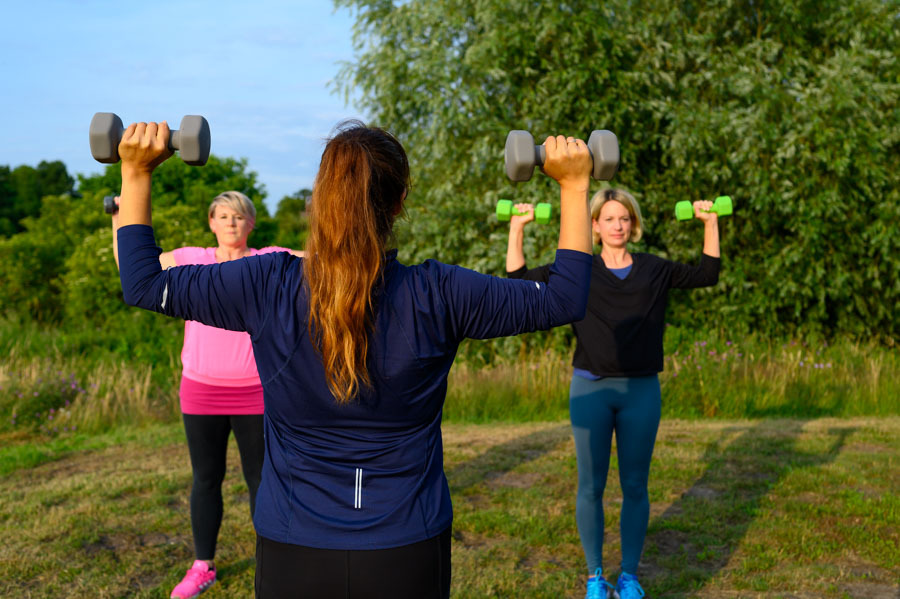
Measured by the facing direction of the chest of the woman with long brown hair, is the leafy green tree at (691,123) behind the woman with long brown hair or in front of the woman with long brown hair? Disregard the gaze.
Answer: in front

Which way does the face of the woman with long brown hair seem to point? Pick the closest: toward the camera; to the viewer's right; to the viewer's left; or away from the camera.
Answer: away from the camera

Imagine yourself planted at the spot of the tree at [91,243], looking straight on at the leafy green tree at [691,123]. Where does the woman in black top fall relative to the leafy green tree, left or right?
right

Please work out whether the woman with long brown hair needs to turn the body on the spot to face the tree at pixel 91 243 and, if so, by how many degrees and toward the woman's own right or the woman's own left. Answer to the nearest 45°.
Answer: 0° — they already face it

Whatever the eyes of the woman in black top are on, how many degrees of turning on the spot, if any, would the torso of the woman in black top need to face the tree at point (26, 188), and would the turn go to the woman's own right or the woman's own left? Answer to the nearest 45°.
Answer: approximately 135° to the woman's own right

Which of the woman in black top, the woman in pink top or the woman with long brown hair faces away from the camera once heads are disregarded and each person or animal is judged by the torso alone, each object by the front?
the woman with long brown hair

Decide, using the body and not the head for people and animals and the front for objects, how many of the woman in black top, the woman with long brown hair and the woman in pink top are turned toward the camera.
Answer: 2

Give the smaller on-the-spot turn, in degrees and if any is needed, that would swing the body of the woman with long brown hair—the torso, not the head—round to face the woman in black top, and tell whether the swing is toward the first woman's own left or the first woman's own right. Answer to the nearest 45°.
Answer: approximately 45° to the first woman's own right

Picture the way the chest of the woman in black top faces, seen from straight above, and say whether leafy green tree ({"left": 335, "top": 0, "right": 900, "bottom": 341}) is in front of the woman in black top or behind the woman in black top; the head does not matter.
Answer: behind

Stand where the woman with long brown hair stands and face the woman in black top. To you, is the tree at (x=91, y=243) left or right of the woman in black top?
left

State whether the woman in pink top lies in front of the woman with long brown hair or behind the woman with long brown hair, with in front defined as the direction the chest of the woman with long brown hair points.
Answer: in front

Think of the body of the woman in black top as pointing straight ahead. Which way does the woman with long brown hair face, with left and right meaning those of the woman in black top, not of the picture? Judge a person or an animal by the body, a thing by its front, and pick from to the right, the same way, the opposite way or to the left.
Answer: the opposite way

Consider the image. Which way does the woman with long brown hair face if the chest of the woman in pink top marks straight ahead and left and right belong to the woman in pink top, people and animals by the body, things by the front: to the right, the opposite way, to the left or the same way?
the opposite way

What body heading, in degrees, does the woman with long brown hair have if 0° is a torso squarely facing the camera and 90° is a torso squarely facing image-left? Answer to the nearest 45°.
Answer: approximately 180°
